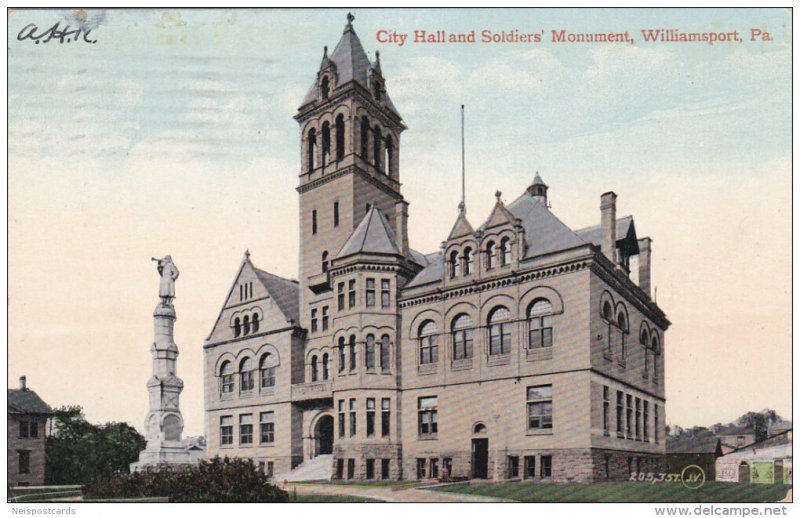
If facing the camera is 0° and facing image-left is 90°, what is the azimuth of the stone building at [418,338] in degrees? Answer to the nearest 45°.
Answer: approximately 45°

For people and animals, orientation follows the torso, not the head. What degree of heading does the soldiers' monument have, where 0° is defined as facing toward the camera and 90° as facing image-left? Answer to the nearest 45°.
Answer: approximately 45°

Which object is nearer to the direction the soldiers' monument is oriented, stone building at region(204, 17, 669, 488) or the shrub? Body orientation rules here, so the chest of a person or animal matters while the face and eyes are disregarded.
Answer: the shrub

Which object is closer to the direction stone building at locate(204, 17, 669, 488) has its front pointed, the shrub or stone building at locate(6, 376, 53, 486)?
the shrub
